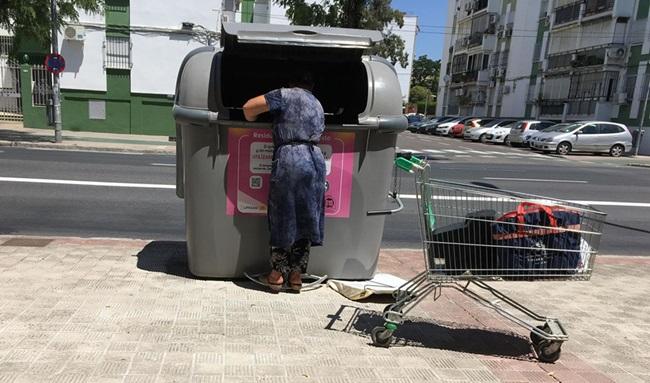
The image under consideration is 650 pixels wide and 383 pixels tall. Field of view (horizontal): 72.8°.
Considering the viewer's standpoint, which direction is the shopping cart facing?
facing to the right of the viewer

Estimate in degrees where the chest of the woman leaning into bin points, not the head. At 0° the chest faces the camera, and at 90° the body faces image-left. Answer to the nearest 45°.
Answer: approximately 180°

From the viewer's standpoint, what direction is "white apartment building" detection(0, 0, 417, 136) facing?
toward the camera

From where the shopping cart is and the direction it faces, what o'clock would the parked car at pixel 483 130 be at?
The parked car is roughly at 9 o'clock from the shopping cart.

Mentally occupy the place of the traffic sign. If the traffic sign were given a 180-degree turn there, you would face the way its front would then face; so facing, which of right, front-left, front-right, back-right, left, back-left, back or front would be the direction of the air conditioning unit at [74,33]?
front

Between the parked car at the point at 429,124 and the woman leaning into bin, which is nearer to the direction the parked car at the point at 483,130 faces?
the woman leaning into bin

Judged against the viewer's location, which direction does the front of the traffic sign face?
facing the viewer
